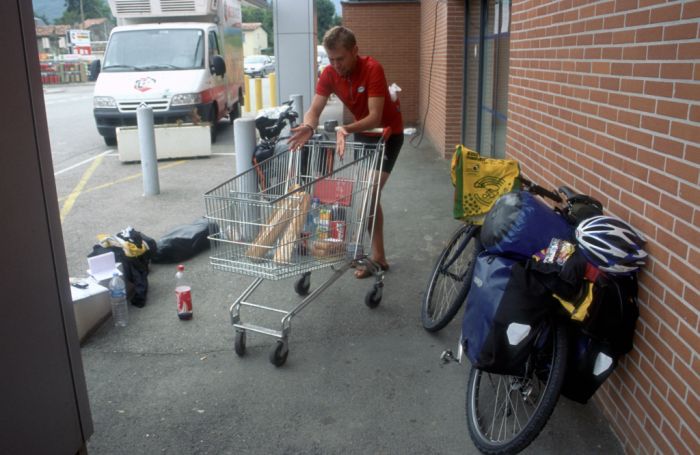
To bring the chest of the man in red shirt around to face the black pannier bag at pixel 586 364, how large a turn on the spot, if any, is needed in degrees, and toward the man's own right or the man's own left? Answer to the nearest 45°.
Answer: approximately 45° to the man's own left

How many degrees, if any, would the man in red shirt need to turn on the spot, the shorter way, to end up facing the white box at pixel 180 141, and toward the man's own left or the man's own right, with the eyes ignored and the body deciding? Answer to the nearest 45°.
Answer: approximately 90° to the man's own right

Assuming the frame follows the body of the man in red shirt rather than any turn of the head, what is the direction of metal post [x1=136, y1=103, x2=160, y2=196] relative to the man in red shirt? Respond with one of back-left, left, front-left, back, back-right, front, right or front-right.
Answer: right

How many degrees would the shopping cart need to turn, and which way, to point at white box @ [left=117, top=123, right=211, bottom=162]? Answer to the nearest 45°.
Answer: approximately 135° to its right

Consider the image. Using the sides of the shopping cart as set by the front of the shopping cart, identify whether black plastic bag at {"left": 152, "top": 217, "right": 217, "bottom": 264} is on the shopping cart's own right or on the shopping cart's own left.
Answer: on the shopping cart's own right

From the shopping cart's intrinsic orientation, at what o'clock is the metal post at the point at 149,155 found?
The metal post is roughly at 4 o'clock from the shopping cart.

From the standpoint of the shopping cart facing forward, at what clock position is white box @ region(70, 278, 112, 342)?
The white box is roughly at 2 o'clock from the shopping cart.

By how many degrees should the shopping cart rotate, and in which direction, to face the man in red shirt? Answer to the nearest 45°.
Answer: approximately 180°

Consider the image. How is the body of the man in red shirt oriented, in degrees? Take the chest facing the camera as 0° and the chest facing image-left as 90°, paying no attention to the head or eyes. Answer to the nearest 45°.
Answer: approximately 45°

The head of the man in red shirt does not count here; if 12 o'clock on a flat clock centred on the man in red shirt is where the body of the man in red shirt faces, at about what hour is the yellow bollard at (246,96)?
The yellow bollard is roughly at 4 o'clock from the man in red shirt.

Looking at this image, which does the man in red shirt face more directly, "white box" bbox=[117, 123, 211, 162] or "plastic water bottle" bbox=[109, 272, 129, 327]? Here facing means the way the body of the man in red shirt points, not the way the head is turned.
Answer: the plastic water bottle

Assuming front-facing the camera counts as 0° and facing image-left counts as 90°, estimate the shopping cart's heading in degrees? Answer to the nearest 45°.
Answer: approximately 45°

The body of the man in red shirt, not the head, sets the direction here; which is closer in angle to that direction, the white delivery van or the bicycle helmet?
the bicycle helmet

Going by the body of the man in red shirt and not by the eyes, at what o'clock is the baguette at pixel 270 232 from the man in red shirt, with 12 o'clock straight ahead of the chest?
The baguette is roughly at 11 o'clock from the man in red shirt.

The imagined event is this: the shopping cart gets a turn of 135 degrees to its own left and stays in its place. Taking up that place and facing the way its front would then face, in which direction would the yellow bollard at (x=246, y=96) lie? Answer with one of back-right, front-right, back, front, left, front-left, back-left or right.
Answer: left
